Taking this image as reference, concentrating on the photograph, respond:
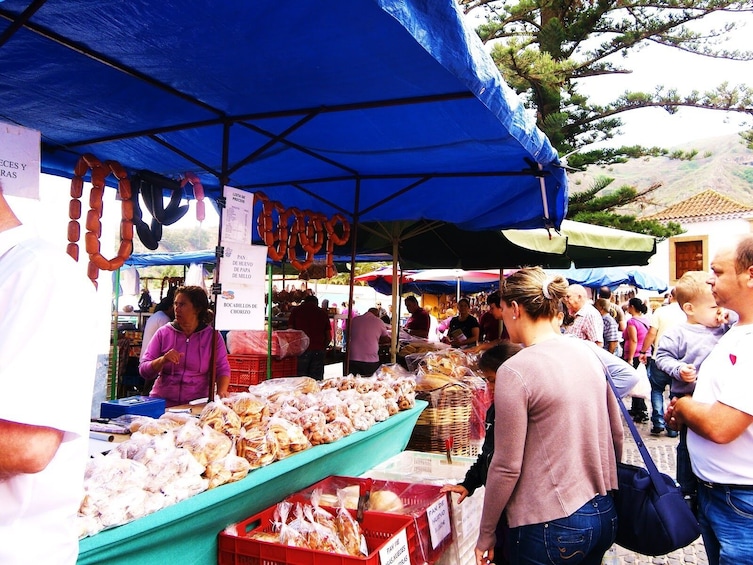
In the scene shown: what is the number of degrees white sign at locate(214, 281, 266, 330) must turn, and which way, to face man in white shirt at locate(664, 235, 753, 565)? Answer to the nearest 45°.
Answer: approximately 45° to its left

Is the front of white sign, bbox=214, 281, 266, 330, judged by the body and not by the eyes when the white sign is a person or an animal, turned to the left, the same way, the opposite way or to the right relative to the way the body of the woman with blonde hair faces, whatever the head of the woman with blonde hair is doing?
the opposite way

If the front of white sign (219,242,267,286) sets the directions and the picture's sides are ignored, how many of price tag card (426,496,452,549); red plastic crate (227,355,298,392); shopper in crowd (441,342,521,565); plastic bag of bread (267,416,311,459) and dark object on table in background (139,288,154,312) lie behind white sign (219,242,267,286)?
2

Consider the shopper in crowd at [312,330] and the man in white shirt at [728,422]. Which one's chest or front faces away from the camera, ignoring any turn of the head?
the shopper in crowd

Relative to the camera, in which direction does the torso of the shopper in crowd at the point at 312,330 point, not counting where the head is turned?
away from the camera

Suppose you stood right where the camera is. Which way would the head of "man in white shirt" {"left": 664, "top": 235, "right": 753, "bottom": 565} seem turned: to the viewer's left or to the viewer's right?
to the viewer's left

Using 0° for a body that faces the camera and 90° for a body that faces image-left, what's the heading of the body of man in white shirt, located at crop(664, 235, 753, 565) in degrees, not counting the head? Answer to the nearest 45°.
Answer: approximately 90°

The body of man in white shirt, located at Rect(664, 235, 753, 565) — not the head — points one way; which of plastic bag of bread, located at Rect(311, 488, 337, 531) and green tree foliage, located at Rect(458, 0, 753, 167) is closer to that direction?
the plastic bag of bread

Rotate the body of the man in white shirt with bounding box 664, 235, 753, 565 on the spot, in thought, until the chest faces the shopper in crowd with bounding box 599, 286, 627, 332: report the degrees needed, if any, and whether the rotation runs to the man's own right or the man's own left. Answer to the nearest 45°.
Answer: approximately 90° to the man's own right

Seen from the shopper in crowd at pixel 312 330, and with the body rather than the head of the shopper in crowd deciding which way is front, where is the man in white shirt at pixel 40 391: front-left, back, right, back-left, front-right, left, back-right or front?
back
